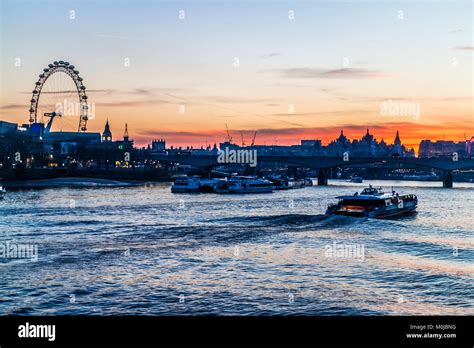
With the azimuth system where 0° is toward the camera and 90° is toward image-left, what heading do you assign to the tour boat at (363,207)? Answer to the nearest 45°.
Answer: approximately 225°
